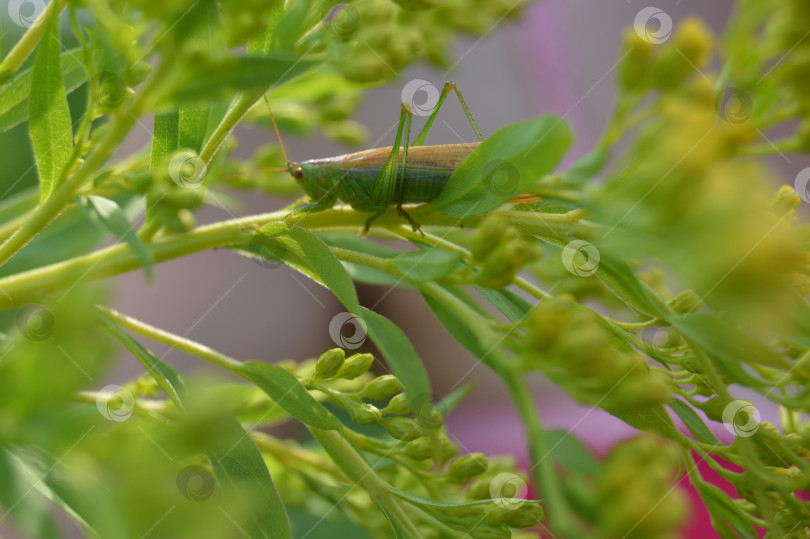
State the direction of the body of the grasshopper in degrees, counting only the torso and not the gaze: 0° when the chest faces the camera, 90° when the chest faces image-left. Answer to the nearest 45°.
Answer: approximately 90°
